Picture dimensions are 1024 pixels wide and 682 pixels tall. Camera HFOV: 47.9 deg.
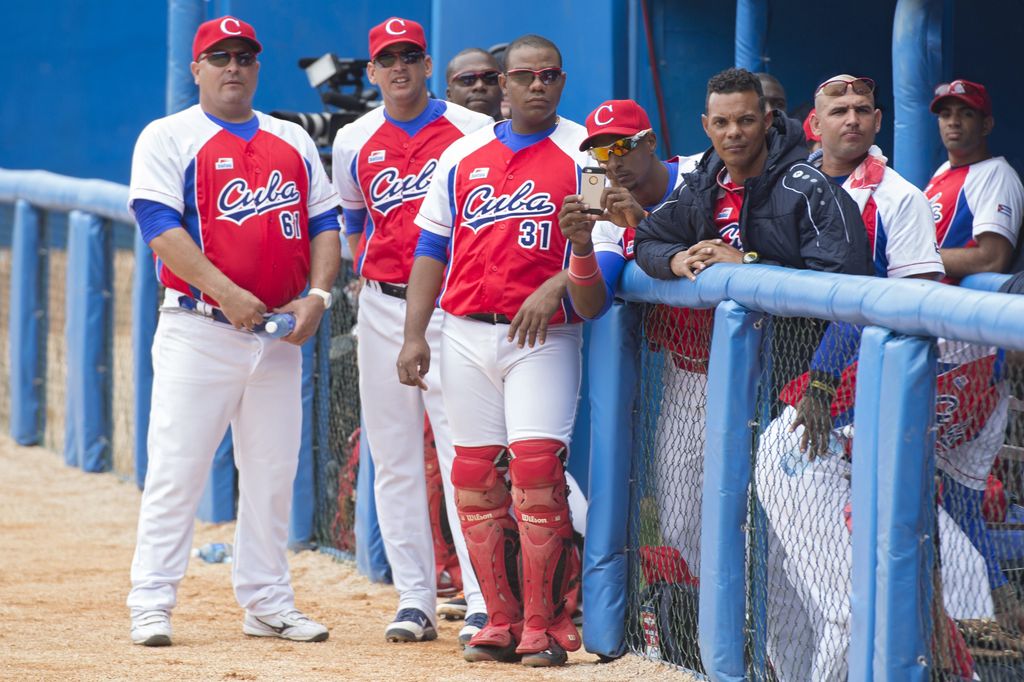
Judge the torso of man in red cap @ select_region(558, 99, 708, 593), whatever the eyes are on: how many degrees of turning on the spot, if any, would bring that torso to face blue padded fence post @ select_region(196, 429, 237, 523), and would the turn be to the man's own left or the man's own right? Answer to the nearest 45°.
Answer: approximately 90° to the man's own right

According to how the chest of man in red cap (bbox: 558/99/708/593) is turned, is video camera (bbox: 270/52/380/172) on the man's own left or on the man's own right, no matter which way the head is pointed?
on the man's own right

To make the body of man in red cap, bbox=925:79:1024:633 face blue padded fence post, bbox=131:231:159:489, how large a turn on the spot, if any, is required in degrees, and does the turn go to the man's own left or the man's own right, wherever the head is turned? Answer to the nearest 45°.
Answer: approximately 45° to the man's own right

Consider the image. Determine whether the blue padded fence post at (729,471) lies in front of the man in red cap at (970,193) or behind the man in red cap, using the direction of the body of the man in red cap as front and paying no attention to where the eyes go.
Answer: in front

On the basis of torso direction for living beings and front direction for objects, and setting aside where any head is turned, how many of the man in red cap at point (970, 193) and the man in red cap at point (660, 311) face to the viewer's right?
0

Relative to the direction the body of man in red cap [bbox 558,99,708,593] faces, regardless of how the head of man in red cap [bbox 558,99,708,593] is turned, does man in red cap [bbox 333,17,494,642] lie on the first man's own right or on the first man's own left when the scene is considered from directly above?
on the first man's own right

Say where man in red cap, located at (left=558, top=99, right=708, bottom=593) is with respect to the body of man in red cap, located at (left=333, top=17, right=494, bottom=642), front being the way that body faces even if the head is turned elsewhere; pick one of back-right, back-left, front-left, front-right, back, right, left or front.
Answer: front-left

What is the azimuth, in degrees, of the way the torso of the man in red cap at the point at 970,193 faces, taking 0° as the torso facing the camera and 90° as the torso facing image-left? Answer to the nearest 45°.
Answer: approximately 45°

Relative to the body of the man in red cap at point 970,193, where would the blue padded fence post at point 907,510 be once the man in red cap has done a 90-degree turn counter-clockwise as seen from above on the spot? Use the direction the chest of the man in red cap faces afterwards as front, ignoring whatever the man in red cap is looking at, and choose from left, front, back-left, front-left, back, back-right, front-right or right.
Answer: front-right

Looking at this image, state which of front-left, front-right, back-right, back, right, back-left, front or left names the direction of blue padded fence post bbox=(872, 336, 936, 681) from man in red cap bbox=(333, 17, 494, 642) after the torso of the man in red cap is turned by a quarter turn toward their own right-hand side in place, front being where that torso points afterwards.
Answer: back-left

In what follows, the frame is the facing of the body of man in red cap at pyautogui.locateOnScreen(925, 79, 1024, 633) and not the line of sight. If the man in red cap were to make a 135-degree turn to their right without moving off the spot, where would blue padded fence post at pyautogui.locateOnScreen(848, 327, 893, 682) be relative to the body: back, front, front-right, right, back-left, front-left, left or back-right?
back

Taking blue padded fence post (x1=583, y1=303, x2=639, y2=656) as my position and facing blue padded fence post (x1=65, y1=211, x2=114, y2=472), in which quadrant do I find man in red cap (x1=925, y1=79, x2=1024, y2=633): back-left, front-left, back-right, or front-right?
back-right
